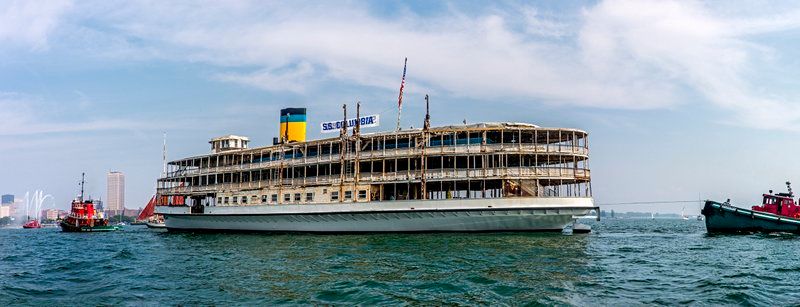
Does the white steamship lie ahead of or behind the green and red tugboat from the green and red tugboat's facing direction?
ahead

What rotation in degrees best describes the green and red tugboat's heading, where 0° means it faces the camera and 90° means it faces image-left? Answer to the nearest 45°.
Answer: approximately 90°
